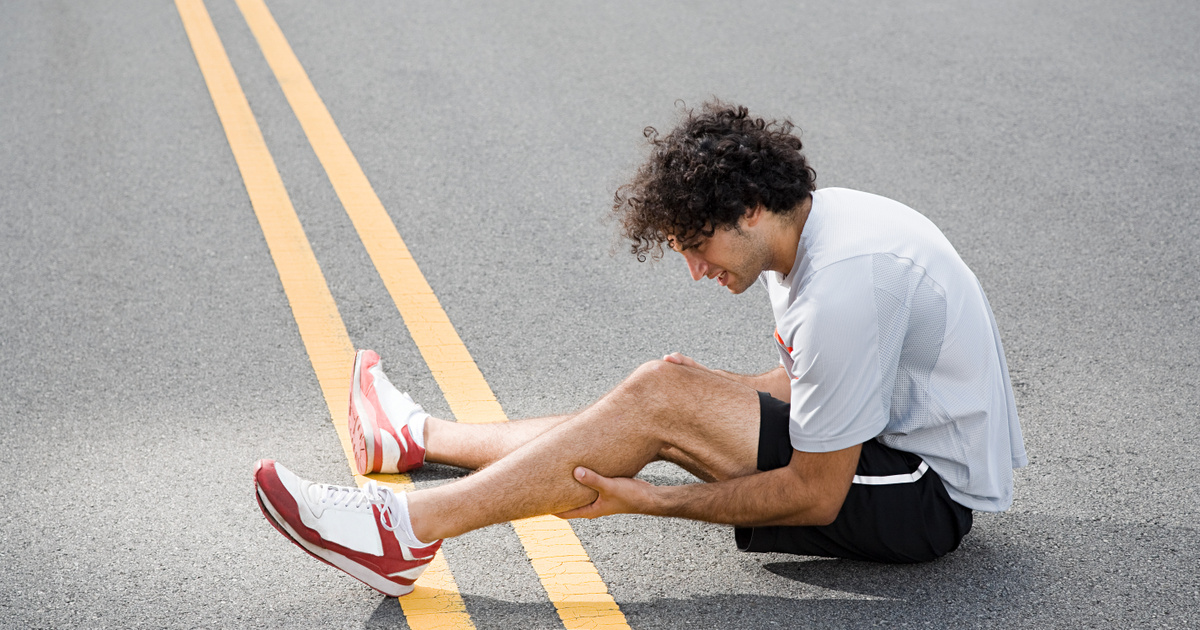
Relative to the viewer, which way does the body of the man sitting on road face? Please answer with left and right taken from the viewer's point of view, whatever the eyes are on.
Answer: facing to the left of the viewer
